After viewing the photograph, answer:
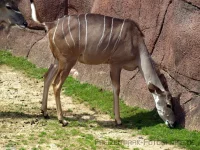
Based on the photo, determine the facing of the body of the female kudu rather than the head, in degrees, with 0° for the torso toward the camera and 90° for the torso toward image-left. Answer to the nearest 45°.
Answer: approximately 270°
